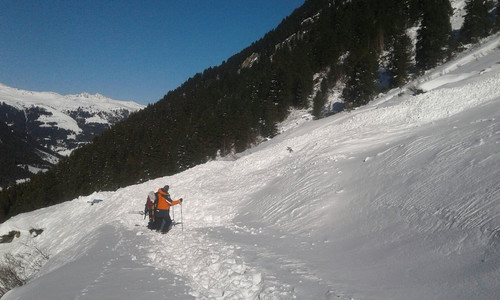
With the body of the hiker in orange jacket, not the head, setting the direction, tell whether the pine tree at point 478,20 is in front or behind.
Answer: in front

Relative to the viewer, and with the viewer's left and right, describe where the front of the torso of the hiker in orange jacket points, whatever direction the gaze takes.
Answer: facing to the right of the viewer

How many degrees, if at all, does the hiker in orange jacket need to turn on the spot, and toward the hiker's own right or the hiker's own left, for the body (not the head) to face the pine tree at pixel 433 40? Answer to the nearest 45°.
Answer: approximately 45° to the hiker's own left
